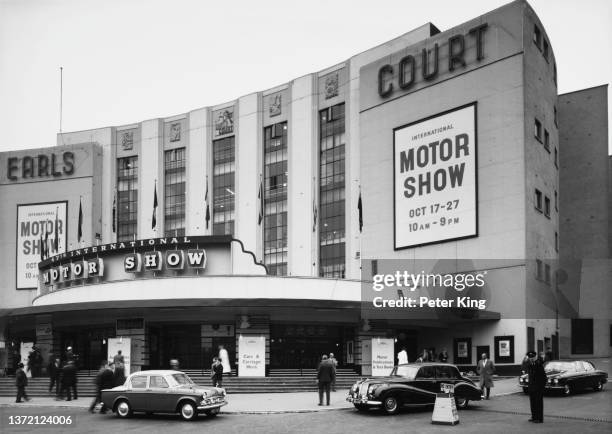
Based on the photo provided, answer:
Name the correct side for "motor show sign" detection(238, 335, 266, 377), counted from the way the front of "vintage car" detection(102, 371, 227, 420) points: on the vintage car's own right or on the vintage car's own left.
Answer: on the vintage car's own left

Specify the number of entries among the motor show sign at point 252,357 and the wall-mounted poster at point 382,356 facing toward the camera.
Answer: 2

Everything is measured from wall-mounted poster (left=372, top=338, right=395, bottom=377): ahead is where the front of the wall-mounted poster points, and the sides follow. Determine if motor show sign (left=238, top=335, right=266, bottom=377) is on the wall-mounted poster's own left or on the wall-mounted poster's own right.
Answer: on the wall-mounted poster's own right

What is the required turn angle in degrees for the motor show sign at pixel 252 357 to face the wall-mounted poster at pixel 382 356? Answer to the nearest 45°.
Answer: approximately 90° to its left

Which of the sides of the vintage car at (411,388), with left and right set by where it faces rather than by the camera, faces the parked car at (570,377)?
back

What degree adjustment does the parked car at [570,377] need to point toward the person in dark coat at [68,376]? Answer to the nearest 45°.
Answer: approximately 45° to its right

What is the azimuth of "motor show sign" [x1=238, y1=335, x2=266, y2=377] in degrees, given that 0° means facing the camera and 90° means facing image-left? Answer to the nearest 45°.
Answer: approximately 0°

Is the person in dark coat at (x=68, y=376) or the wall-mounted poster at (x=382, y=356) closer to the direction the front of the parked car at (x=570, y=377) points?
the person in dark coat

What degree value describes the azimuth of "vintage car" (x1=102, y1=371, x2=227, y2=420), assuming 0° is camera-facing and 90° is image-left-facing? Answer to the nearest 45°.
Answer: approximately 315°

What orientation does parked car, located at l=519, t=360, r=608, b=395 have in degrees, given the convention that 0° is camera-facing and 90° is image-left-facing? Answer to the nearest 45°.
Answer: approximately 45°
